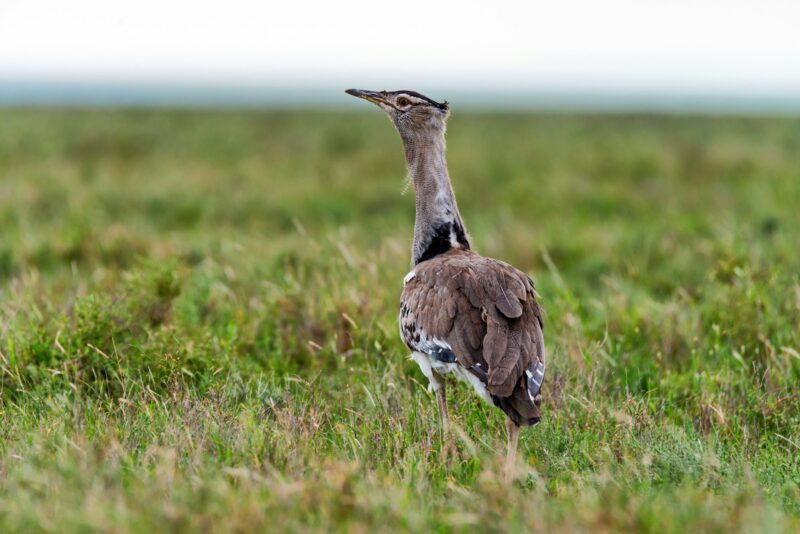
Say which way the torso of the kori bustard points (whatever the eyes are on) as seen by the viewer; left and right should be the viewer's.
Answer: facing away from the viewer and to the left of the viewer
